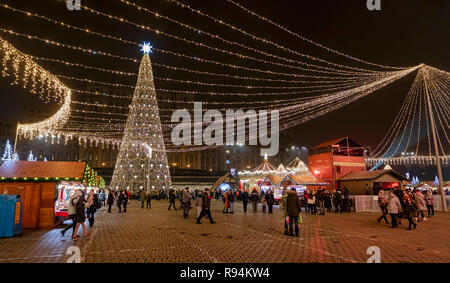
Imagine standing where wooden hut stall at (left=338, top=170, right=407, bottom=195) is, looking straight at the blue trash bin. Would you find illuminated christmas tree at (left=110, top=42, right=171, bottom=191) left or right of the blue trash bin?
right

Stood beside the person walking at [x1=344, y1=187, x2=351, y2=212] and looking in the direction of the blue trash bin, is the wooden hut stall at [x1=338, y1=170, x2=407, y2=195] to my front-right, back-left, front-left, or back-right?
back-right

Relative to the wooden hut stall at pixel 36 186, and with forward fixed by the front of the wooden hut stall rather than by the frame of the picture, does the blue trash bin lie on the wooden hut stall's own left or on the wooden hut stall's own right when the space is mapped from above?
on the wooden hut stall's own right
